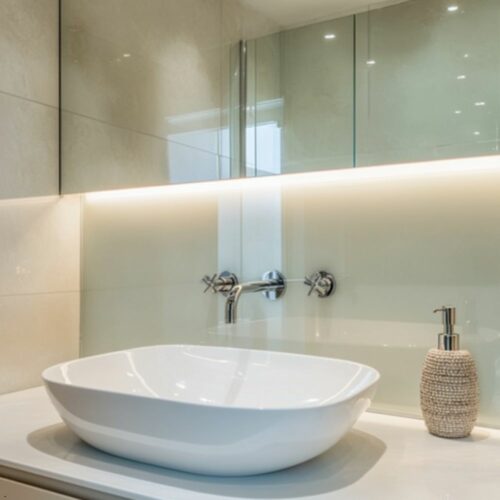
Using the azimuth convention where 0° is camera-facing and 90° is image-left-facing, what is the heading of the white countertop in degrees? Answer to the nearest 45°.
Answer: approximately 45°

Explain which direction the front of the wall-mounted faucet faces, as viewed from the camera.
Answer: facing the viewer and to the left of the viewer

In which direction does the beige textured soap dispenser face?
to the viewer's left
